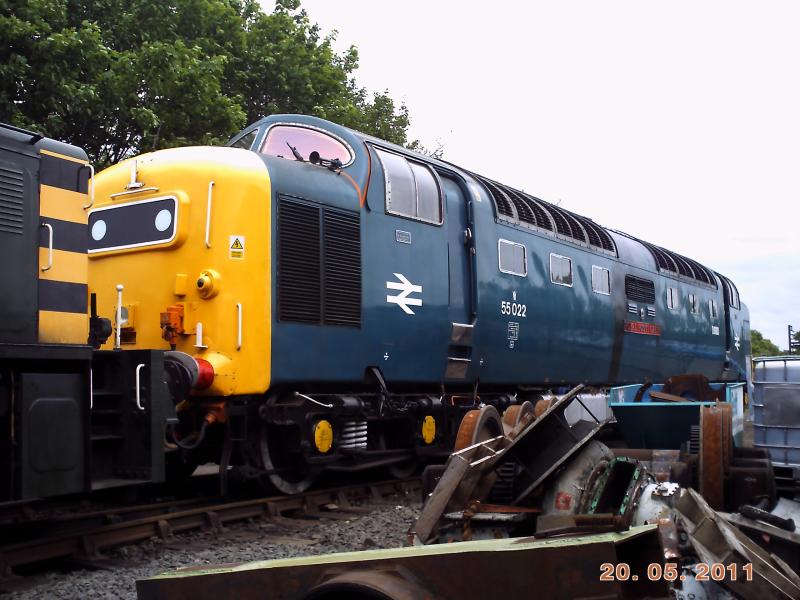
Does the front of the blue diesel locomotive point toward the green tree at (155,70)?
no

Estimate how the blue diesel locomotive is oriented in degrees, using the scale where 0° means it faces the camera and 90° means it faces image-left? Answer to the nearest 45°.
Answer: approximately 45°
